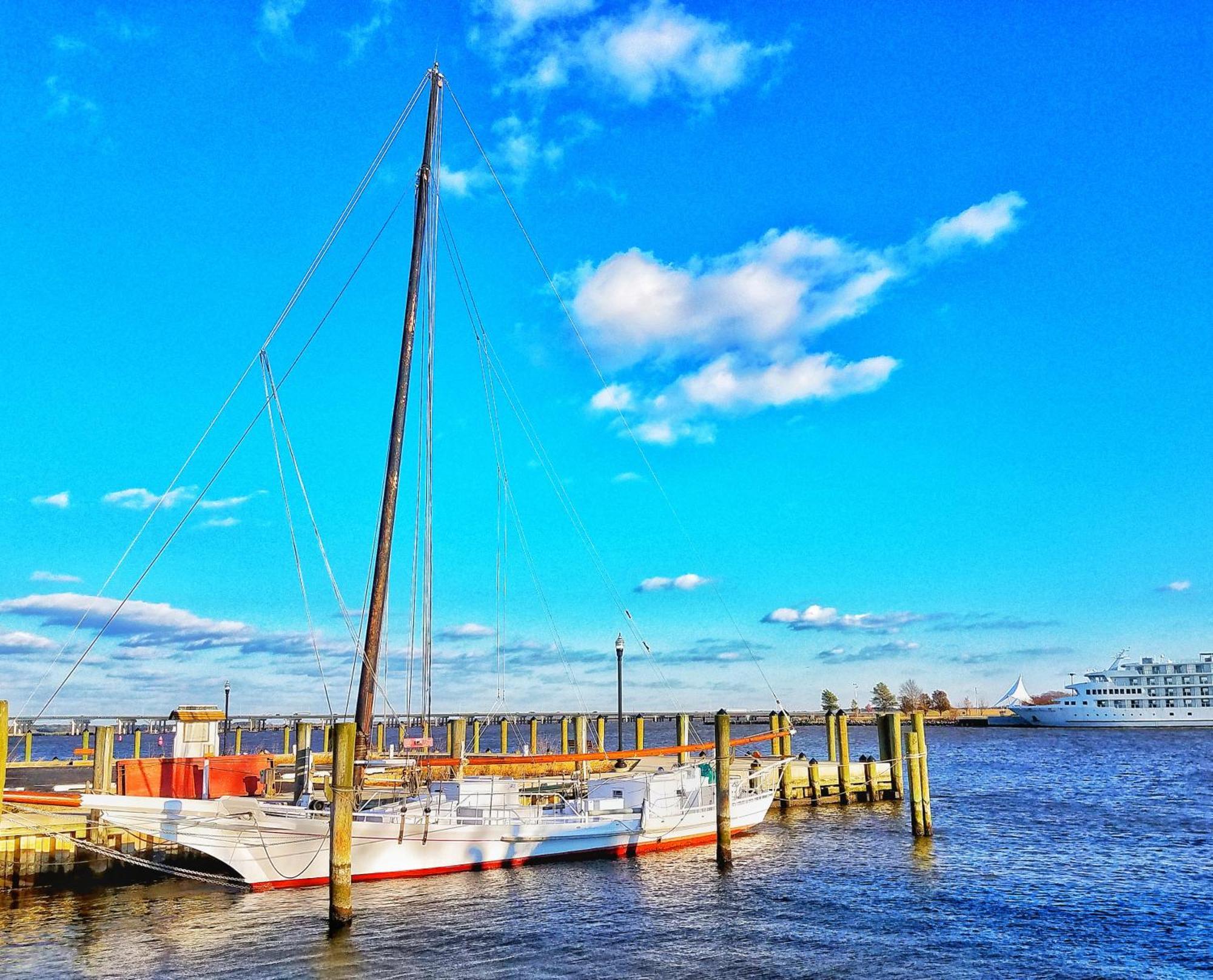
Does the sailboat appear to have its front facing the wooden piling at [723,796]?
no

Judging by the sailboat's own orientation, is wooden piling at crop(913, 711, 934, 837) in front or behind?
behind

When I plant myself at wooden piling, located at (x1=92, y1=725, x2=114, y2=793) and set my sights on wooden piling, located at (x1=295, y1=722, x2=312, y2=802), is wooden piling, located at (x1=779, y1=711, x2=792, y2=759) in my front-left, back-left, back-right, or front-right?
front-left

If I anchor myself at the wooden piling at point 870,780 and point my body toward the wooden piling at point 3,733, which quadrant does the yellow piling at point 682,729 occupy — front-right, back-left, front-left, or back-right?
front-right

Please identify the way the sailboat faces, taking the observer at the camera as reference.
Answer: facing the viewer and to the left of the viewer

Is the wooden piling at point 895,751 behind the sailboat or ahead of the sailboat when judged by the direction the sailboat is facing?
behind

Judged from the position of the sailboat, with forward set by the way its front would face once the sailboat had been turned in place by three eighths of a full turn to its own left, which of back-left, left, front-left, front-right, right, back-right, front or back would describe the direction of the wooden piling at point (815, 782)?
front-left

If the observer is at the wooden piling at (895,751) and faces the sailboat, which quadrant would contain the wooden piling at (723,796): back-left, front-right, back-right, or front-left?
front-left

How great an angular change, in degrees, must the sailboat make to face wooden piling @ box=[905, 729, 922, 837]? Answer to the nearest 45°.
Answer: approximately 135° to its left

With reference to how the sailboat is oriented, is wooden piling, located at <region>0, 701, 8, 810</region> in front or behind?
in front

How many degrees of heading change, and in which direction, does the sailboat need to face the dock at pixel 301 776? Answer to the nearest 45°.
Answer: approximately 90° to its right

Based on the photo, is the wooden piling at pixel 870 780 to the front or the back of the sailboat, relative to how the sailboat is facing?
to the back

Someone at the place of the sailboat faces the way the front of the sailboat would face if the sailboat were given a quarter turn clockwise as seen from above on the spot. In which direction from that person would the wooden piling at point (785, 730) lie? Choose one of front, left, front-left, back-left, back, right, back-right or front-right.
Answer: right

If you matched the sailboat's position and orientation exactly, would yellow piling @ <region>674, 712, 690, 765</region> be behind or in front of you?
behind
